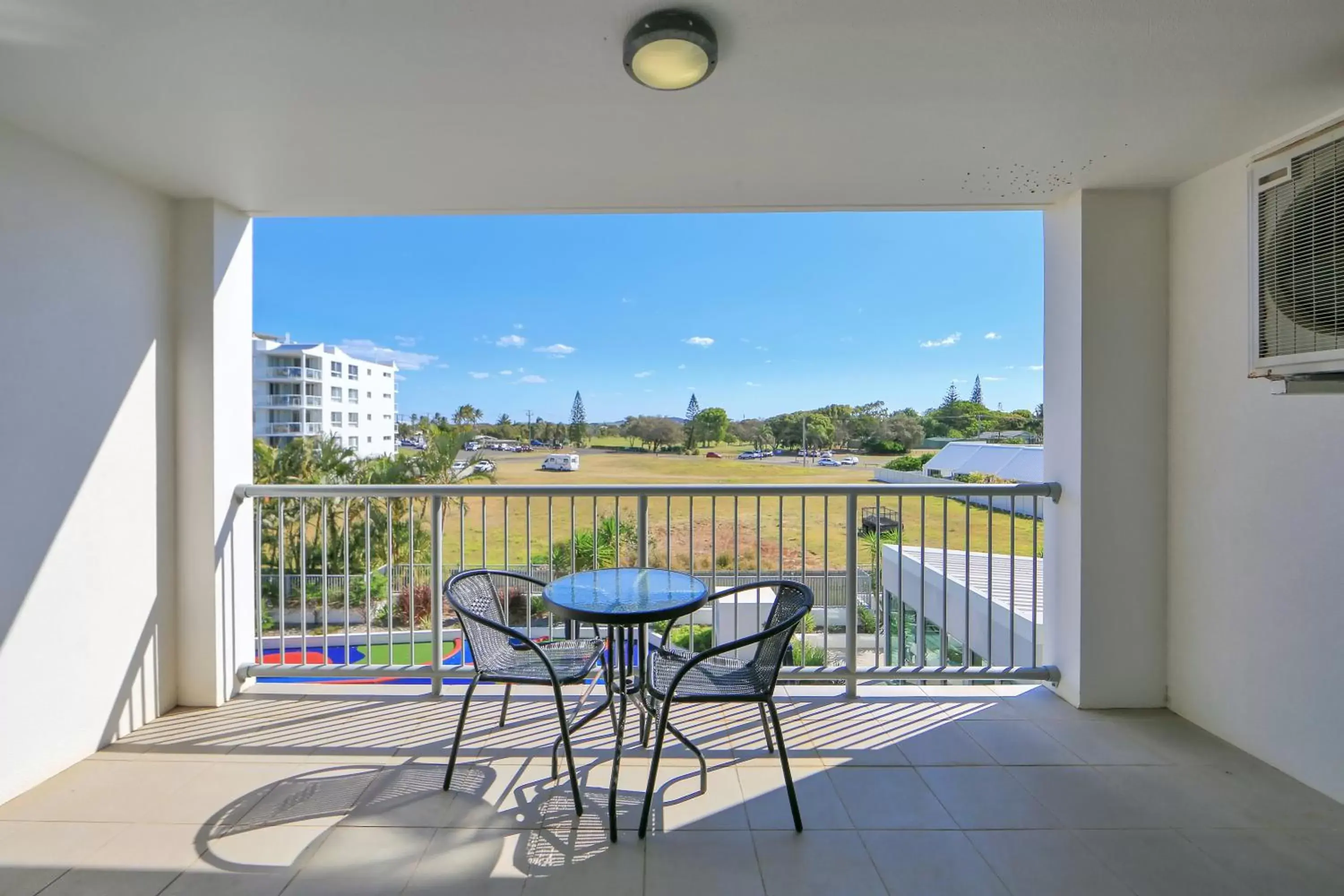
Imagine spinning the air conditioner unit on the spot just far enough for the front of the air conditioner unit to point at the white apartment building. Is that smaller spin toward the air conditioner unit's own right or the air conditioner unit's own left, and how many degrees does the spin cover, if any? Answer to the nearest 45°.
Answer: approximately 45° to the air conditioner unit's own right

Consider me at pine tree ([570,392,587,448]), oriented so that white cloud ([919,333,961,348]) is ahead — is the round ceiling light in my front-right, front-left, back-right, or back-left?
back-right

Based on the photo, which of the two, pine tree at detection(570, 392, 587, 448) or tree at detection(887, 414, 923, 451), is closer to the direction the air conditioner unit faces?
the pine tree

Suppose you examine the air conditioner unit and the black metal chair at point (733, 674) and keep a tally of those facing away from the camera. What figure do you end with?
0

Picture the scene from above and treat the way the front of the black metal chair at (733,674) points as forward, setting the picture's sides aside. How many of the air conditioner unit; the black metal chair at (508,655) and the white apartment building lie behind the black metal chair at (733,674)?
1

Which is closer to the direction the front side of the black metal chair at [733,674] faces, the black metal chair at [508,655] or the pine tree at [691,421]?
the black metal chair

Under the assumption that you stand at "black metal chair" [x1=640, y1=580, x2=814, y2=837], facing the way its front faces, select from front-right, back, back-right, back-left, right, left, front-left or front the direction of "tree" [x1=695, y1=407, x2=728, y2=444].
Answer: right

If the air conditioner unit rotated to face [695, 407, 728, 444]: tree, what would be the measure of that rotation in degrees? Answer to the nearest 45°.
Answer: approximately 45° to its right
